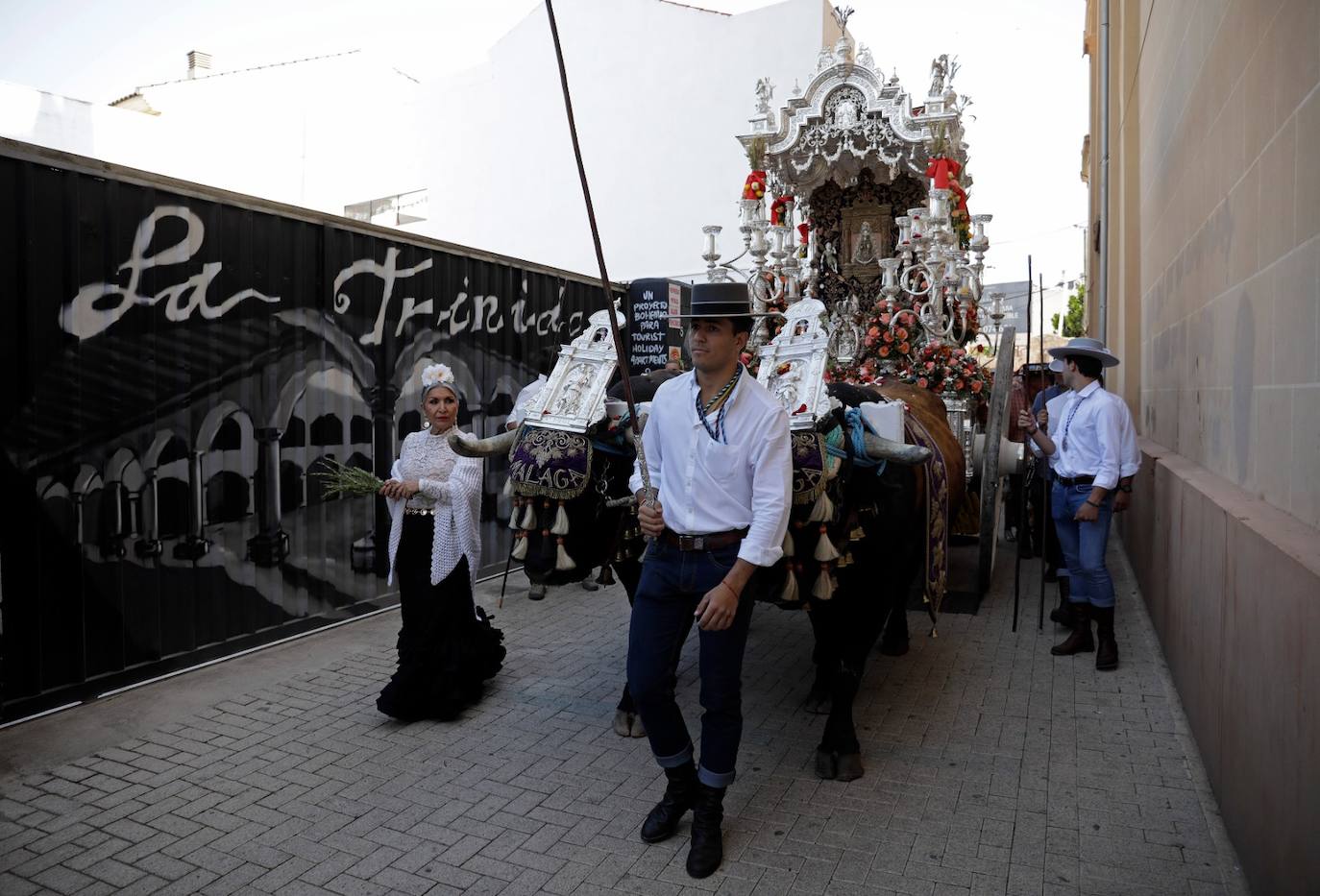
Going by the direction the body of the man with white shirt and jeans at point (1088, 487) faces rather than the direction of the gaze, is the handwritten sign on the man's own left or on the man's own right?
on the man's own right

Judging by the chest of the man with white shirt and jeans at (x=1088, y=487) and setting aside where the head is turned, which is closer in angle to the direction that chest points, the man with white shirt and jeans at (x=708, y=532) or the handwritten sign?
the man with white shirt and jeans

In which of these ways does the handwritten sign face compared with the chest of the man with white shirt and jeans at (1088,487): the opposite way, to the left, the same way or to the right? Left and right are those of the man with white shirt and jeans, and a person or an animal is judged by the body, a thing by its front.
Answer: to the left

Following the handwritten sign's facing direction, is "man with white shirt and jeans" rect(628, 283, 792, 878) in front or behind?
in front

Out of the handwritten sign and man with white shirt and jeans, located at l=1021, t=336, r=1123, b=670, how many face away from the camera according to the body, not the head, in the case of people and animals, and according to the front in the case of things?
0

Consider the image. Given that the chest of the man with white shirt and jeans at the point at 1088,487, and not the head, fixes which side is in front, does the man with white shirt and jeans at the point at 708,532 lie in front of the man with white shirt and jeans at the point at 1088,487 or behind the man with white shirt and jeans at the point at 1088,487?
in front

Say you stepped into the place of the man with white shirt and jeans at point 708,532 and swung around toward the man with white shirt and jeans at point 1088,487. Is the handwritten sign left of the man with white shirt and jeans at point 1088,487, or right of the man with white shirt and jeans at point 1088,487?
left

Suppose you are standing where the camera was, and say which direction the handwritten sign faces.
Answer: facing the viewer and to the right of the viewer
